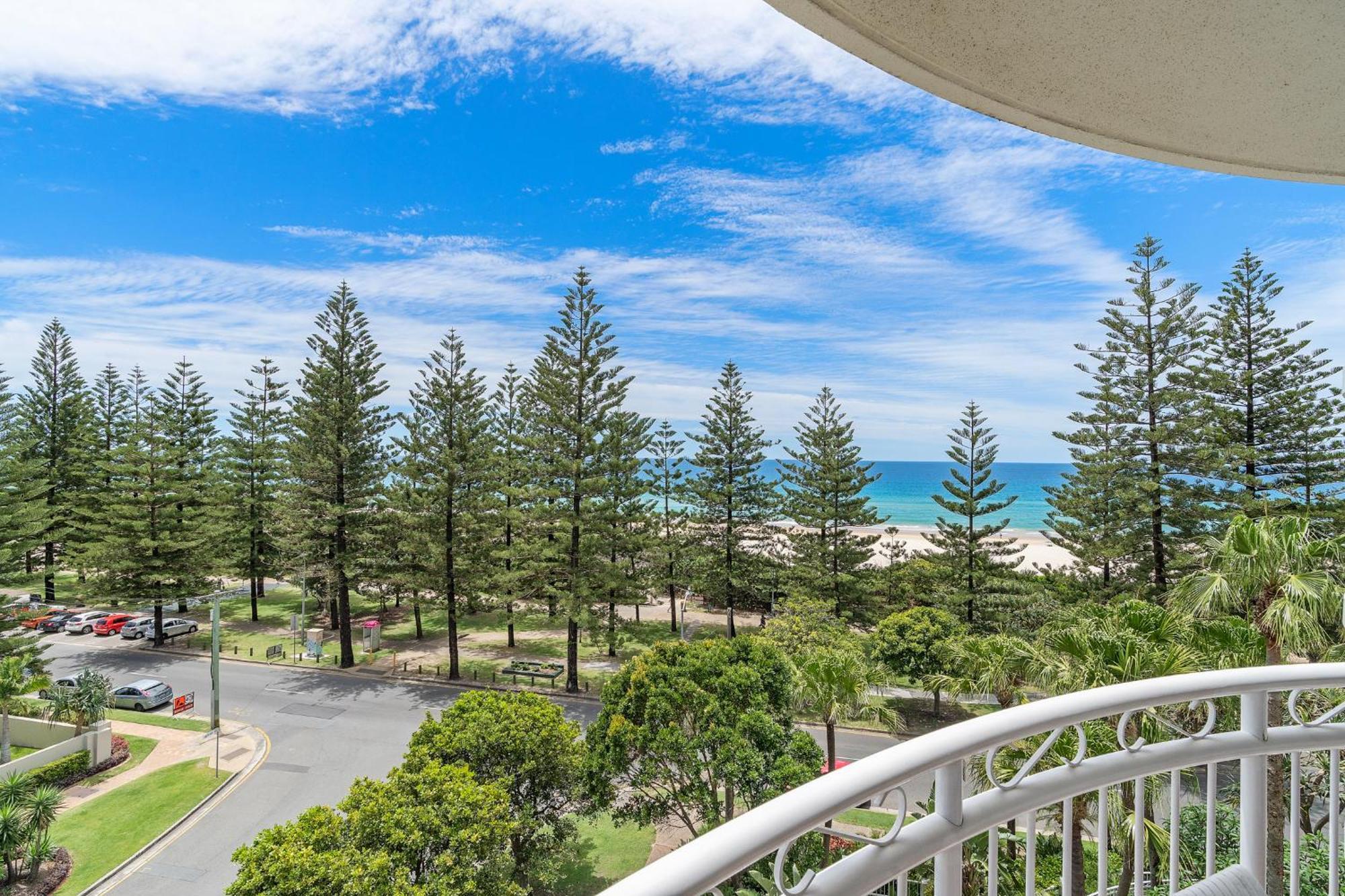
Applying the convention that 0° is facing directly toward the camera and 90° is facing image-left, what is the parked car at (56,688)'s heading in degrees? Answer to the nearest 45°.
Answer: approximately 90°

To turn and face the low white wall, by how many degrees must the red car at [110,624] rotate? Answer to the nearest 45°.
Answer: approximately 135° to its right

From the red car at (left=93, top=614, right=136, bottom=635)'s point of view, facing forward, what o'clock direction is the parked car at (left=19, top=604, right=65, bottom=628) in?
The parked car is roughly at 9 o'clock from the red car.

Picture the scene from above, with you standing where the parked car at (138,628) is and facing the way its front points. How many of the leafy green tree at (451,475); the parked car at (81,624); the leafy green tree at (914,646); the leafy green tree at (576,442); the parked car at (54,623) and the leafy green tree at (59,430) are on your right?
3

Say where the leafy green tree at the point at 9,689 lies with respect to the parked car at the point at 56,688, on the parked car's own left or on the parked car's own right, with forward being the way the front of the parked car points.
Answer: on the parked car's own left

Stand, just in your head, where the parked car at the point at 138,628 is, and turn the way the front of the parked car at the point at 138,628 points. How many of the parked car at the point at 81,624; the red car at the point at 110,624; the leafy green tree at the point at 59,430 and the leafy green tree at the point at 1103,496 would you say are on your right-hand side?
1

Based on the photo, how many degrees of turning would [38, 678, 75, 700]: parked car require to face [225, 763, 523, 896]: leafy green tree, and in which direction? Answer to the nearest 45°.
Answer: approximately 90° to its left

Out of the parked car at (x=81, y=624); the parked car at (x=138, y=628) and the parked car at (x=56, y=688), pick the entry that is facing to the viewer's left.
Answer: the parked car at (x=56, y=688)

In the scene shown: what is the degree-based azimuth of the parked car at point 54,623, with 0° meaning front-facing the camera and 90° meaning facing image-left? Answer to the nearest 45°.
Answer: approximately 225°

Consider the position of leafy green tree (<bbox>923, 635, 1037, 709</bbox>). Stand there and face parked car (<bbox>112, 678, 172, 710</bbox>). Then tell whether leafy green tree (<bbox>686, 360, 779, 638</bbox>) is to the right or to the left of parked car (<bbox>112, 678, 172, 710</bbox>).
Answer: right

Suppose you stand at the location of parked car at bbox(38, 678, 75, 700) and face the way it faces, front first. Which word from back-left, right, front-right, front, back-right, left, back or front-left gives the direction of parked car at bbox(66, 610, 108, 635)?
right

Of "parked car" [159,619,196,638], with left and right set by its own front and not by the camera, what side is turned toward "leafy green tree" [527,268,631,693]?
right
